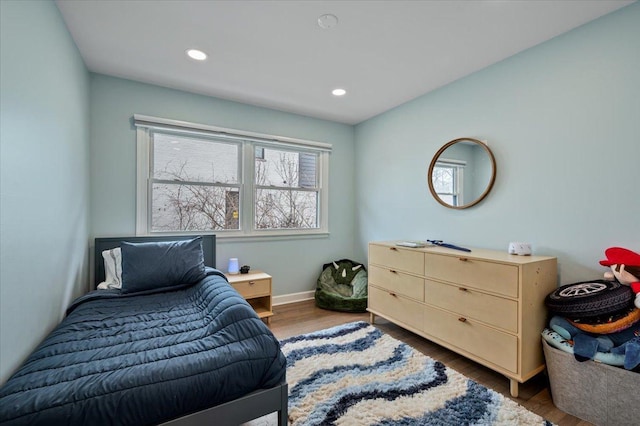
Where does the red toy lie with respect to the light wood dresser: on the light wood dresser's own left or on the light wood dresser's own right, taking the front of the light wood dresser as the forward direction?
on the light wood dresser's own left

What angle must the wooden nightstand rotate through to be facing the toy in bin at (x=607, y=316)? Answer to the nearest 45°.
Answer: approximately 45° to its left

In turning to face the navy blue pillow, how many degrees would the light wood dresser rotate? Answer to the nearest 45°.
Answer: approximately 45° to its right

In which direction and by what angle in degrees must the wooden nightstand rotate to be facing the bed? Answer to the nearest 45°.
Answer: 0° — it already faces it

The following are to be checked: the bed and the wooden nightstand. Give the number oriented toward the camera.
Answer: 2

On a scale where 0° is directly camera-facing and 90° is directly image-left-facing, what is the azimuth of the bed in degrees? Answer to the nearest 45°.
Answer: approximately 0°

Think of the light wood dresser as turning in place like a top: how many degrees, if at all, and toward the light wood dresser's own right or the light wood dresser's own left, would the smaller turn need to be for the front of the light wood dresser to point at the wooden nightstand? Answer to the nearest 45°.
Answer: approximately 45° to the light wood dresser's own right

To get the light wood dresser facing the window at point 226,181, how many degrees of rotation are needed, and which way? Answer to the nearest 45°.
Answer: approximately 45° to its right

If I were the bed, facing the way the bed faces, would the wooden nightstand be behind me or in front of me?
behind

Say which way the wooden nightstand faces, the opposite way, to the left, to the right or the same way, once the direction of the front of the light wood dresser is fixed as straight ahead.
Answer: to the left

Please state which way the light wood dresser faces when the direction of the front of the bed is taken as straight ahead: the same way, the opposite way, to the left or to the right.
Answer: to the right
